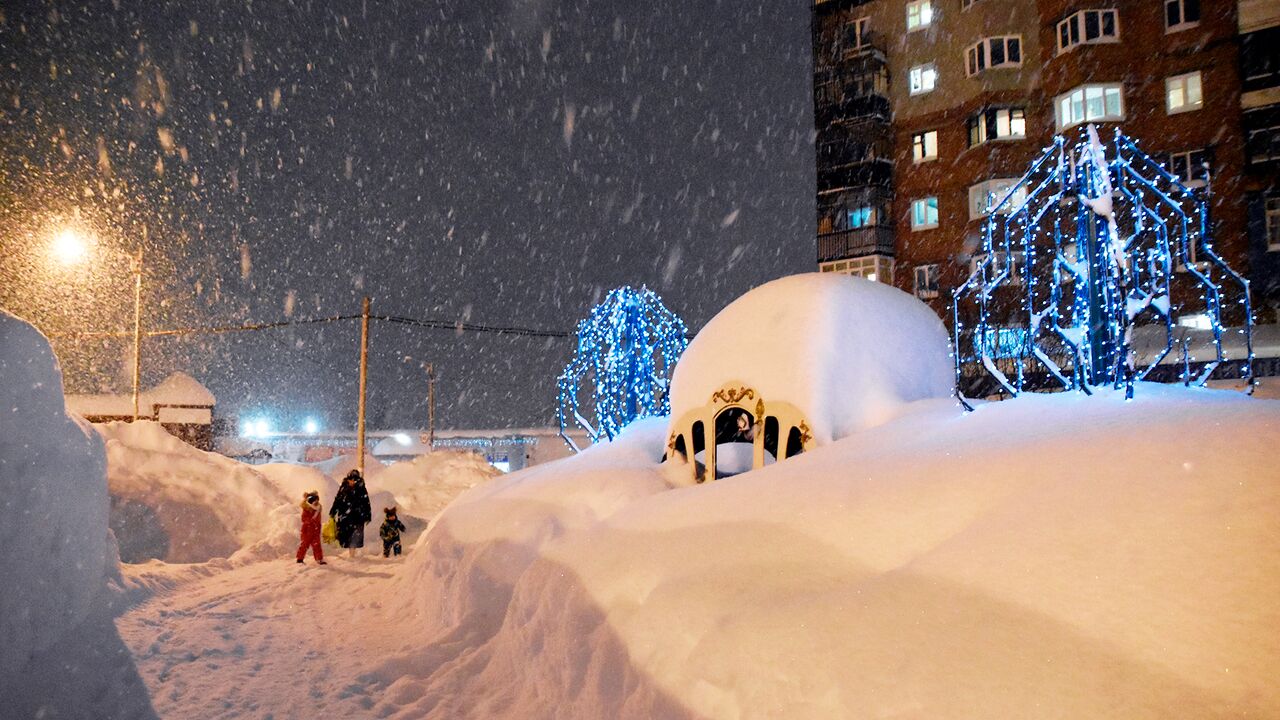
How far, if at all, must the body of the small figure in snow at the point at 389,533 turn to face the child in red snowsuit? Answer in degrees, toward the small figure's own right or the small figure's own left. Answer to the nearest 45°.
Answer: approximately 45° to the small figure's own right

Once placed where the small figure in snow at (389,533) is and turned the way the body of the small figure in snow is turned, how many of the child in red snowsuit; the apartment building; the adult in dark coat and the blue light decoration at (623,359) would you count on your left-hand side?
2

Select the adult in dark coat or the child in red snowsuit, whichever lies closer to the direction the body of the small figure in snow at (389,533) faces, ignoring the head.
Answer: the child in red snowsuit

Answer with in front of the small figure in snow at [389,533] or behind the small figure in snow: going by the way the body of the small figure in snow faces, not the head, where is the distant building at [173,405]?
behind

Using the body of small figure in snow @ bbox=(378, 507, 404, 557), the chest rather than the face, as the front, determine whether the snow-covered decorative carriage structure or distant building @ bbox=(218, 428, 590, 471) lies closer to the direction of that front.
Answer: the snow-covered decorative carriage structure

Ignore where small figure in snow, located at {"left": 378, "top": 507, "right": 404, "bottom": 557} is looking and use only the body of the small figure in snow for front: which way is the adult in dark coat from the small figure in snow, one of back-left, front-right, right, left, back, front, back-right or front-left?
right

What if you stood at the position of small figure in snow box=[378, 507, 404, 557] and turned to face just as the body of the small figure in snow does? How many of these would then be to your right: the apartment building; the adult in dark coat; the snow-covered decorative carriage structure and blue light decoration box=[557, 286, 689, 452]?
1

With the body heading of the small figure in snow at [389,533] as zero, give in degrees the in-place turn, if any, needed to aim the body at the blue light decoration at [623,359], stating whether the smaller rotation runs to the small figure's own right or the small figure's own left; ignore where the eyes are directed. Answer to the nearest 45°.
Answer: approximately 90° to the small figure's own left

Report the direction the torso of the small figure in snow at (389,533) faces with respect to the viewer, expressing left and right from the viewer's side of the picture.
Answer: facing the viewer

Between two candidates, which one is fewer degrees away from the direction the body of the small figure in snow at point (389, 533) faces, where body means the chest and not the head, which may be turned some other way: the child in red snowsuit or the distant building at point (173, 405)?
the child in red snowsuit

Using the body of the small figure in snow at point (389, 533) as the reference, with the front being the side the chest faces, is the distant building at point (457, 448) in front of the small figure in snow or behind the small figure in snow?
behind
